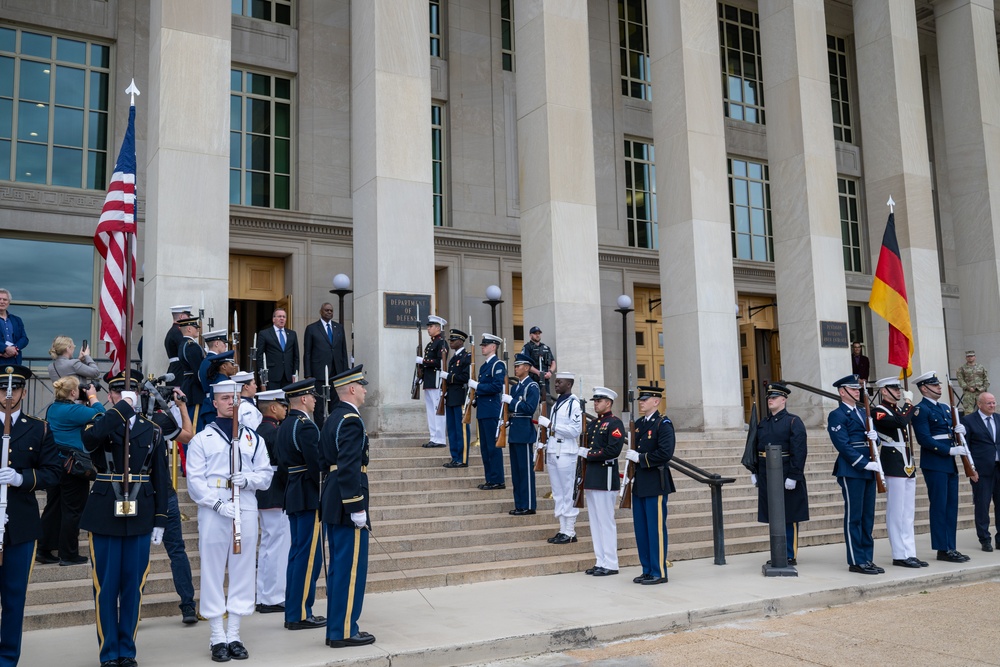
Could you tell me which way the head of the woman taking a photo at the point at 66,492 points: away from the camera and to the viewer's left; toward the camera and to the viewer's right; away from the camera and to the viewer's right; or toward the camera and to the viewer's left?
away from the camera and to the viewer's right

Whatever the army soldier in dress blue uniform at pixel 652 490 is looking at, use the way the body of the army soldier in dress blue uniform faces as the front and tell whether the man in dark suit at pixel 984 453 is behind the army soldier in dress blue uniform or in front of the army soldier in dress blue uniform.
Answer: behind

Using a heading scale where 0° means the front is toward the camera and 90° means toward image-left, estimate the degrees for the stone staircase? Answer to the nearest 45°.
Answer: approximately 315°

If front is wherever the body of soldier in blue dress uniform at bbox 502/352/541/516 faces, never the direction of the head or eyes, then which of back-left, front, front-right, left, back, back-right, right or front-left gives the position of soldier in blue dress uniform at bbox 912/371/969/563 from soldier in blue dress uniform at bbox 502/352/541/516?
back-left

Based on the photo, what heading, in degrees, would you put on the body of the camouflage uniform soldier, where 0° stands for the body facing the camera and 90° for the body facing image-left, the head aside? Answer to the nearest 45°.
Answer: approximately 0°

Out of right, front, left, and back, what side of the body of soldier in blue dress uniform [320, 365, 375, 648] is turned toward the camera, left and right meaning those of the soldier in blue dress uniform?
right
